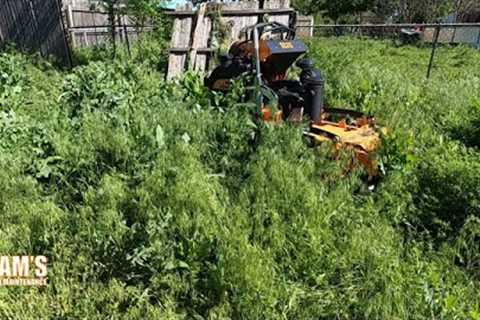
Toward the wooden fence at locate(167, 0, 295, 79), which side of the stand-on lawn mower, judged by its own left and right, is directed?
back

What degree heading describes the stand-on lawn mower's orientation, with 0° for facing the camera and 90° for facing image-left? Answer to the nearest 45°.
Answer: approximately 315°

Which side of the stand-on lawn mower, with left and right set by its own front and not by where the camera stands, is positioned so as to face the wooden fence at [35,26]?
back

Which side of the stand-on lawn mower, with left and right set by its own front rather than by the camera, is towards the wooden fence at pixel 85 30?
back
